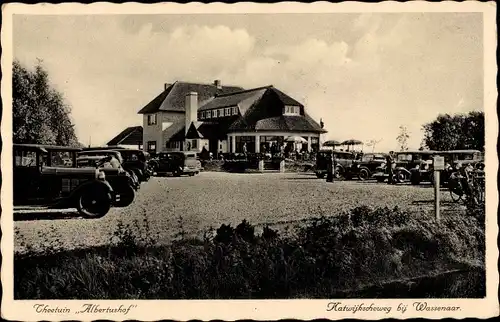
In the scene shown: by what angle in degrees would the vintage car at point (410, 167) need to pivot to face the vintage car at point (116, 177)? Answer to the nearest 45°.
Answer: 0° — it already faces it

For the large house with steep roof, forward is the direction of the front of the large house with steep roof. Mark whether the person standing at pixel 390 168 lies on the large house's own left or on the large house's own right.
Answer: on the large house's own left

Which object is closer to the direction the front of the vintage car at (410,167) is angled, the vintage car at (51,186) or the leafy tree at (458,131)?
the vintage car

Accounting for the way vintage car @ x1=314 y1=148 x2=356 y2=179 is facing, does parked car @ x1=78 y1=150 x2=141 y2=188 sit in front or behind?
in front

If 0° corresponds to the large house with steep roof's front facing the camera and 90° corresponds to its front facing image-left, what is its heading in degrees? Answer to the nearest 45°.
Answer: approximately 315°

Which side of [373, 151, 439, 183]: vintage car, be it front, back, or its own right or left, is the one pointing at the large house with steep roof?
front

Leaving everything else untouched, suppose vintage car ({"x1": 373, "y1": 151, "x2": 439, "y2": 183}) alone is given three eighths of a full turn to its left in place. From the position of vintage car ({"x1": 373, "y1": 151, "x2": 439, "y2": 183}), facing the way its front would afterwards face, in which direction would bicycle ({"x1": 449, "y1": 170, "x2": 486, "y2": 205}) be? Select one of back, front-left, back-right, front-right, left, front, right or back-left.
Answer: front

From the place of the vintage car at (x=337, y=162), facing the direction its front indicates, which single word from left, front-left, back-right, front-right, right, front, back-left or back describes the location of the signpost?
front-right

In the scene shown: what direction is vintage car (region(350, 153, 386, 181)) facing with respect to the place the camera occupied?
facing the viewer and to the left of the viewer

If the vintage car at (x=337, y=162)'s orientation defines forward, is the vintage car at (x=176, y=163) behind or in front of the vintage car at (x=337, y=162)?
in front

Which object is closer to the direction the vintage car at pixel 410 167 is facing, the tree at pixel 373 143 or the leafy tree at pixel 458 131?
the tree
